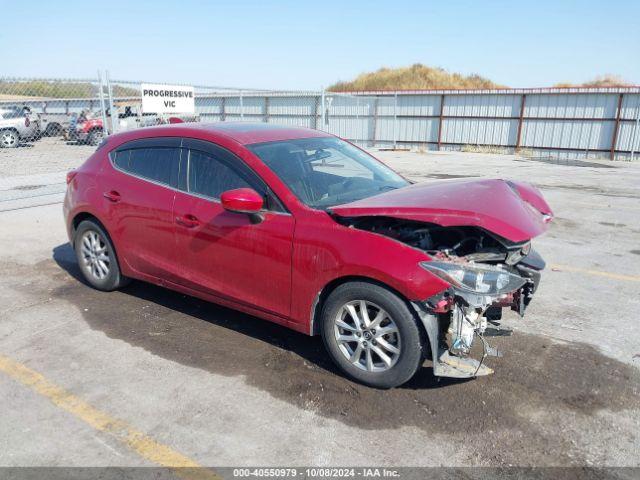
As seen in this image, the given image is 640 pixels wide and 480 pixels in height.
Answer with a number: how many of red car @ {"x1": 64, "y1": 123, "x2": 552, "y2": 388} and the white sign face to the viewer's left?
0

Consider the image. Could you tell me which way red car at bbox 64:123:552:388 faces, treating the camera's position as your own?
facing the viewer and to the right of the viewer

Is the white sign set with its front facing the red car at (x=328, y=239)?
yes

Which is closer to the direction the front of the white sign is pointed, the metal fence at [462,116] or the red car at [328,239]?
the red car

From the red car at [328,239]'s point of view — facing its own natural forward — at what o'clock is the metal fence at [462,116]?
The metal fence is roughly at 8 o'clock from the red car.

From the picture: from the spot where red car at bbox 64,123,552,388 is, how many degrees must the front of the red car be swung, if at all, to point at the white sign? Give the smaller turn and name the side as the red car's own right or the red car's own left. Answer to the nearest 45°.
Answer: approximately 135° to the red car's own left

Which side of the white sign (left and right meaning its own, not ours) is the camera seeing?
front
